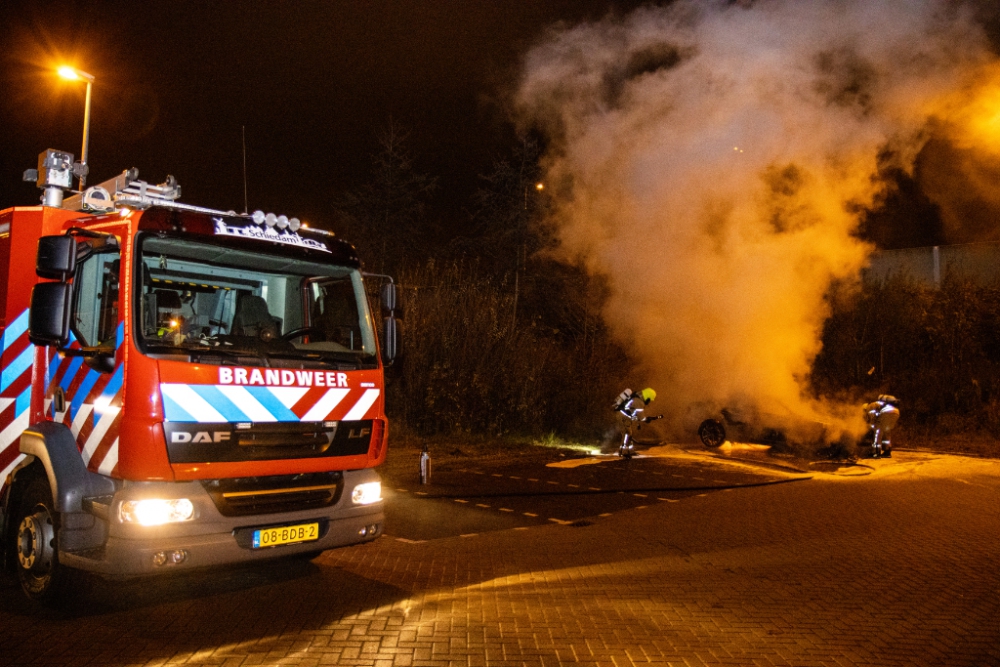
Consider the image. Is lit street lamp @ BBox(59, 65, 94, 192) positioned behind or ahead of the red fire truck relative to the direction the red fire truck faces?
behind

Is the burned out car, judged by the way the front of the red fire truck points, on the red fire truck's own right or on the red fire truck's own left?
on the red fire truck's own left

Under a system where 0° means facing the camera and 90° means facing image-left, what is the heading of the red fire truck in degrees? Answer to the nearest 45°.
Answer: approximately 315°
